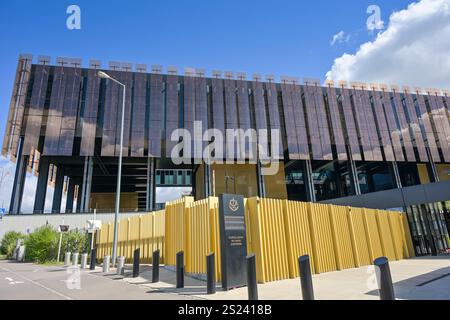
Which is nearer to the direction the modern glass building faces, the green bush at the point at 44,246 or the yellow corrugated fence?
the yellow corrugated fence

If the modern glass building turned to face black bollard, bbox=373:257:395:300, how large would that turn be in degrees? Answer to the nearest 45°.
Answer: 0° — it already faces it

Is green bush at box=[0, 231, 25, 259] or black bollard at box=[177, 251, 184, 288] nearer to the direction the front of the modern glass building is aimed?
the black bollard

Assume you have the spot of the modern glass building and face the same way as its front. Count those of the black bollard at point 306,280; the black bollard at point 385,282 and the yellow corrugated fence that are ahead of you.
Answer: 3

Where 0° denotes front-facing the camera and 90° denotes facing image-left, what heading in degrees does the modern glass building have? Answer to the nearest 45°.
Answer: approximately 0°

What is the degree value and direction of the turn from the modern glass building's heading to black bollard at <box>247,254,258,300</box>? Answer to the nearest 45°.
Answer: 0° — it already faces it

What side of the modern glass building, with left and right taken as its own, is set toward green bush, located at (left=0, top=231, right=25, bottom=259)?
right

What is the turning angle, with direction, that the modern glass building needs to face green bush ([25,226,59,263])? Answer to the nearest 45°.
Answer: approximately 45° to its right

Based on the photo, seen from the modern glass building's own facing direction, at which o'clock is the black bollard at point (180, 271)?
The black bollard is roughly at 12 o'clock from the modern glass building.

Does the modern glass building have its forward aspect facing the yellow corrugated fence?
yes

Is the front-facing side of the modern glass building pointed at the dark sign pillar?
yes
